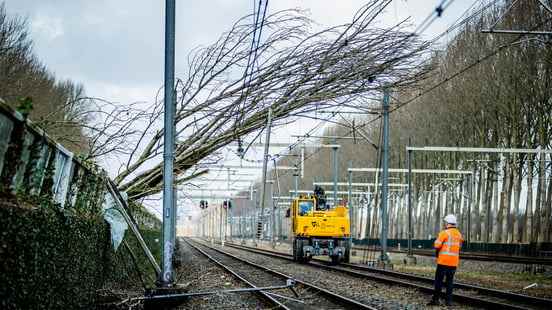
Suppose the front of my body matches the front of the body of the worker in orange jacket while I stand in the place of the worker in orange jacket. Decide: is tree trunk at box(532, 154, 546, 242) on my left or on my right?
on my right

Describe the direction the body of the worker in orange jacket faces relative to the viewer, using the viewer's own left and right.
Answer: facing away from the viewer and to the left of the viewer
